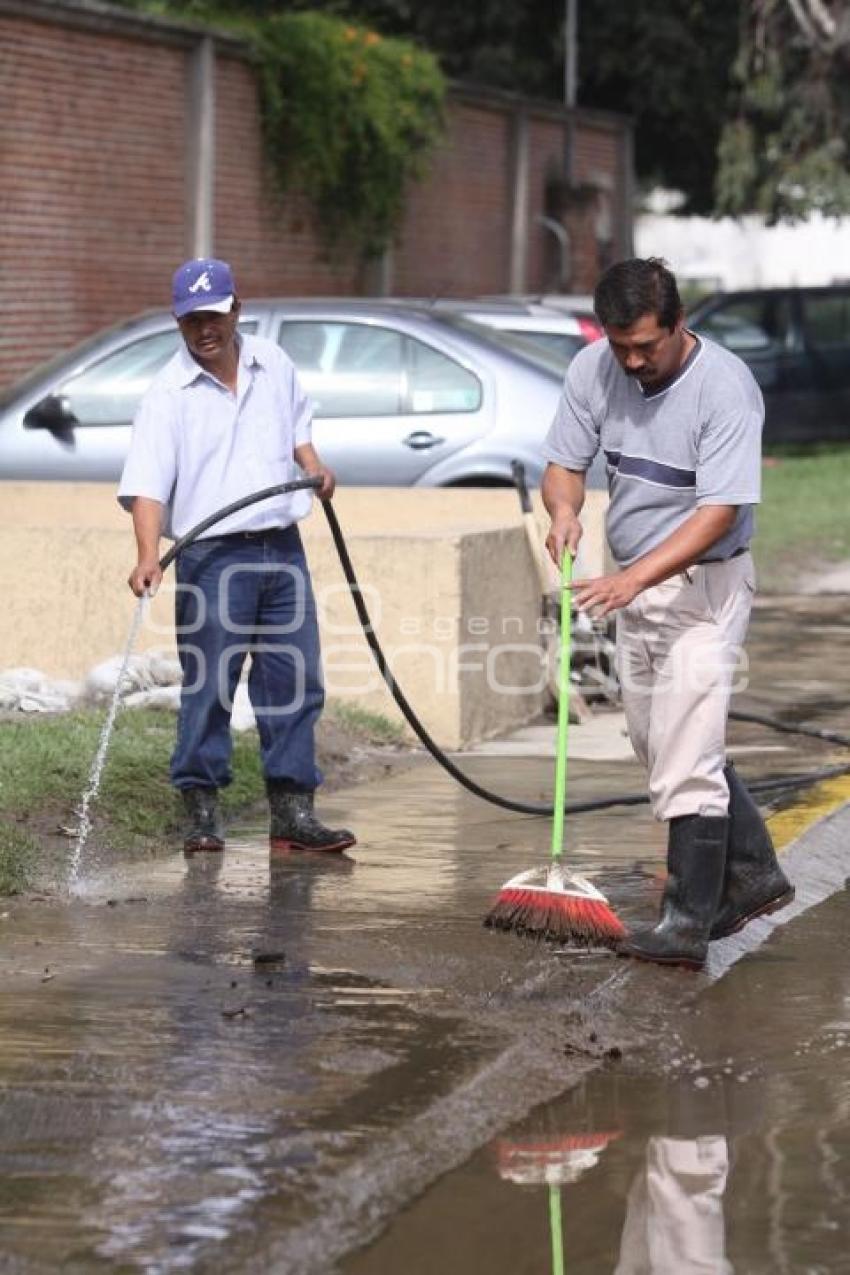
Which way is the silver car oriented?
to the viewer's left

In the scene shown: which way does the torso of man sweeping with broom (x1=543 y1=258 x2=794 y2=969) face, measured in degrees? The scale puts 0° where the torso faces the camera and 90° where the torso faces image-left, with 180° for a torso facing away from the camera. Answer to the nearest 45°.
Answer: approximately 45°

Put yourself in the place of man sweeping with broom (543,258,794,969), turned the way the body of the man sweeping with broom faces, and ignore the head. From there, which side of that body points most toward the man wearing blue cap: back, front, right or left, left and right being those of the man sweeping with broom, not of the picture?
right

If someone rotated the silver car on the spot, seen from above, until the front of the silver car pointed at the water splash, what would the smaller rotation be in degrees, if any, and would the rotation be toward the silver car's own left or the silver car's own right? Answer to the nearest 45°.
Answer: approximately 90° to the silver car's own left

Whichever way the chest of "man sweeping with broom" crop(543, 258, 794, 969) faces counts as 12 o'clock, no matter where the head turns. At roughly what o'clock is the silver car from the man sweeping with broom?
The silver car is roughly at 4 o'clock from the man sweeping with broom.

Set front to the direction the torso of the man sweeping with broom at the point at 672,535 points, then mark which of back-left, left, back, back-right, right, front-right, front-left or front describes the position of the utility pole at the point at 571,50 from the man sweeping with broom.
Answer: back-right

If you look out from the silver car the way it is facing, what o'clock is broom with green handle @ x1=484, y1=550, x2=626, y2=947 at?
The broom with green handle is roughly at 9 o'clock from the silver car.
